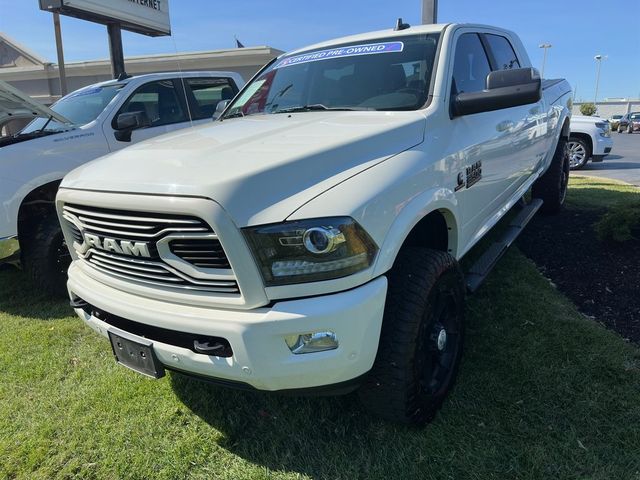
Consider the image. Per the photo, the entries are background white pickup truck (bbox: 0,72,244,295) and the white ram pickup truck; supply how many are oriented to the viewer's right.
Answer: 0

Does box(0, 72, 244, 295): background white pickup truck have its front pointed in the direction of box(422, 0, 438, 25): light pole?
no

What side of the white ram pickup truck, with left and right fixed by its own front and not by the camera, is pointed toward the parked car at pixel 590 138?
back

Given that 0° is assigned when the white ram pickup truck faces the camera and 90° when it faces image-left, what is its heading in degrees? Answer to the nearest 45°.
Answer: approximately 45°

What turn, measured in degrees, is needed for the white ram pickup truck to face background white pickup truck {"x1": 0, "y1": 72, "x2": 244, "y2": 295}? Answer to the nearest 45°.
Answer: approximately 90° to its right

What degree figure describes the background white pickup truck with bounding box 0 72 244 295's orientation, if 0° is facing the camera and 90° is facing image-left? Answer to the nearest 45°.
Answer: approximately 45°

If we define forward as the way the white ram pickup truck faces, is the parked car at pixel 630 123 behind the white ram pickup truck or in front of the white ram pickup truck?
behind

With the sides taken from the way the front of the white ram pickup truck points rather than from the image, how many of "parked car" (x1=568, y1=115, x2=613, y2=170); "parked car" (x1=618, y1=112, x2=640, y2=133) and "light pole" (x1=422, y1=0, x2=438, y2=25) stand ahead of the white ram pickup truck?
0

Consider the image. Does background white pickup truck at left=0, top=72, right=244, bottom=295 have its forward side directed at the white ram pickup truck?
no

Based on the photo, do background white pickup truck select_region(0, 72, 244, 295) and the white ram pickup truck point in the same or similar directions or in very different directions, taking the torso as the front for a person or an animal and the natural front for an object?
same or similar directions

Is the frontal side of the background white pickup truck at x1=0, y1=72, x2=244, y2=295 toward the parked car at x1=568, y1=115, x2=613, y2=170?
no
